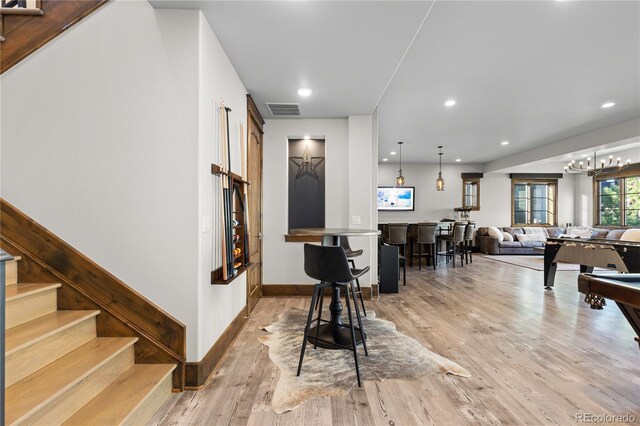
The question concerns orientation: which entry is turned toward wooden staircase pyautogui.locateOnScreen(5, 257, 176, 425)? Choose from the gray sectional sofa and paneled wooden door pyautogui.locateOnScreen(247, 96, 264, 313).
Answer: the gray sectional sofa

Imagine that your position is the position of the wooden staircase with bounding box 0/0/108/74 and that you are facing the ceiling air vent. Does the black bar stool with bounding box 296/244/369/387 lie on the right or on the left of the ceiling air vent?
right

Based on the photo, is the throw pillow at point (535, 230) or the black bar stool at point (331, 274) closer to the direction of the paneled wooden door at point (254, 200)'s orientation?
the throw pillow

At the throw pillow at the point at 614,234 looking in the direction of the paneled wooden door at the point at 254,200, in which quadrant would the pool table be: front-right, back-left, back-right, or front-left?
front-left

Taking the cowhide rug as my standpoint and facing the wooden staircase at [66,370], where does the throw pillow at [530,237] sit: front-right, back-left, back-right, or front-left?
back-right

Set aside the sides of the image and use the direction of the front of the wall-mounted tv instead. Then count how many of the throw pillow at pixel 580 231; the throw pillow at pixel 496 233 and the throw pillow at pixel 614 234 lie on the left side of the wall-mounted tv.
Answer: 3

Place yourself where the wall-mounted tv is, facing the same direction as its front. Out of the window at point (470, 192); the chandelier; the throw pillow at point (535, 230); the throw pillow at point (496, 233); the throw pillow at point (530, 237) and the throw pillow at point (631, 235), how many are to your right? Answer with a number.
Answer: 0

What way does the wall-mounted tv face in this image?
toward the camera

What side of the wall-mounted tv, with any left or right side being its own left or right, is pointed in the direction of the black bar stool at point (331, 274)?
front

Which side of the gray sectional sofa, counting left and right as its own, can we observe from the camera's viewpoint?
front

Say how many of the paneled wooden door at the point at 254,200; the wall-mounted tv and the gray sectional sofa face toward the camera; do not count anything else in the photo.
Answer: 2

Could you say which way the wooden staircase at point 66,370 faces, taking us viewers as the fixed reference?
facing the viewer and to the right of the viewer

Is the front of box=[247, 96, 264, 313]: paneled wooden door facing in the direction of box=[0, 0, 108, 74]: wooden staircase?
no

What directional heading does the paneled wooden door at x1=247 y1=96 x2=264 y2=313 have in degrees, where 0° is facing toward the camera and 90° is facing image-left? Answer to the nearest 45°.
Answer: approximately 270°

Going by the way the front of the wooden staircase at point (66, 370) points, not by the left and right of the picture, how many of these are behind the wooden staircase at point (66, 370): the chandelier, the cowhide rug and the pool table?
0

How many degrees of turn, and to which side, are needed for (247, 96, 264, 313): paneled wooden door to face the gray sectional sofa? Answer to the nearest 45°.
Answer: approximately 45° to its left

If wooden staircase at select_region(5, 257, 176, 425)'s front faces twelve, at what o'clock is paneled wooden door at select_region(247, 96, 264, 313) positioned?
The paneled wooden door is roughly at 9 o'clock from the wooden staircase.

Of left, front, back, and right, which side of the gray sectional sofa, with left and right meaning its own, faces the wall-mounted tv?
right
